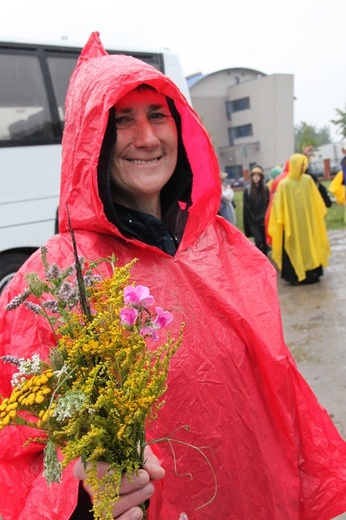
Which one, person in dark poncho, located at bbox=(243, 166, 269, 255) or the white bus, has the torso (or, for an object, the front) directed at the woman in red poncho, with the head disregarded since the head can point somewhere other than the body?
the person in dark poncho

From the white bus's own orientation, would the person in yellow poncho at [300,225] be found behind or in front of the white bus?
behind

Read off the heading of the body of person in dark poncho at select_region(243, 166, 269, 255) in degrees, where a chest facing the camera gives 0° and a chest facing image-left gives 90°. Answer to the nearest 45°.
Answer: approximately 0°

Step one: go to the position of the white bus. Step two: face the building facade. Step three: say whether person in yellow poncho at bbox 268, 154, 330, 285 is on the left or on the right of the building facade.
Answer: right

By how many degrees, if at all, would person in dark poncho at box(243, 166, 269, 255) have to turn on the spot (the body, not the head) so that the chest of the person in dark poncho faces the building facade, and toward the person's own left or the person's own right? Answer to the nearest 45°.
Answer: approximately 180°

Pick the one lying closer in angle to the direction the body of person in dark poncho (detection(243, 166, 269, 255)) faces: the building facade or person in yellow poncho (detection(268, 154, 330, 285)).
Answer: the person in yellow poncho

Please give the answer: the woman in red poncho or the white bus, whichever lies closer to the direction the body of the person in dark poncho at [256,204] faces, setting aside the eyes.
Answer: the woman in red poncho

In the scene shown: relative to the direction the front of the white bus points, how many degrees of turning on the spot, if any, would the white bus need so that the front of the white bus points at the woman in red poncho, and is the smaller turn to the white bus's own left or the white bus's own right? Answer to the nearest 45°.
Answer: approximately 90° to the white bus's own left

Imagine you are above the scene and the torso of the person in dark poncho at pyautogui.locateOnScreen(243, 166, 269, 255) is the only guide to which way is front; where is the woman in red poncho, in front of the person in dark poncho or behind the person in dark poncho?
in front
